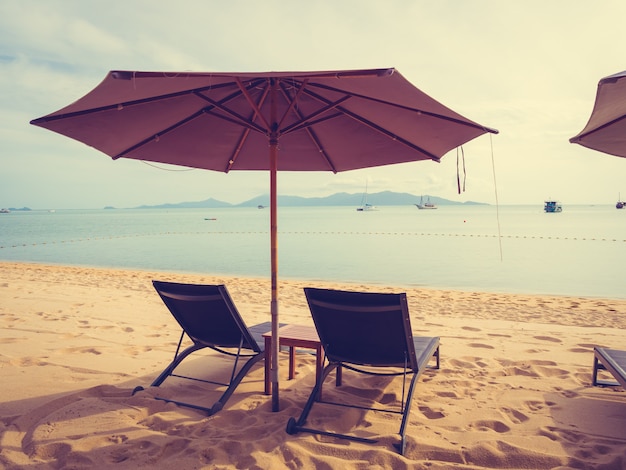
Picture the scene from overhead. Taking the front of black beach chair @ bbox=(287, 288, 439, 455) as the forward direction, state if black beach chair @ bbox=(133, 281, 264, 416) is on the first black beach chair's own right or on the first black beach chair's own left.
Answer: on the first black beach chair's own left

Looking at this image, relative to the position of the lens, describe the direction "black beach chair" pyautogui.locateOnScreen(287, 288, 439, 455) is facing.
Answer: facing away from the viewer and to the right of the viewer

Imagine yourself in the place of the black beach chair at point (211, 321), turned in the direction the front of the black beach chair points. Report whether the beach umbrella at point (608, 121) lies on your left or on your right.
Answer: on your right

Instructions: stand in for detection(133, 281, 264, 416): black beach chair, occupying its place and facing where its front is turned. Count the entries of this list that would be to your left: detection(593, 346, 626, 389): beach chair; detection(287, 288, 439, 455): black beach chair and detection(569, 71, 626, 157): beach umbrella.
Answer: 0

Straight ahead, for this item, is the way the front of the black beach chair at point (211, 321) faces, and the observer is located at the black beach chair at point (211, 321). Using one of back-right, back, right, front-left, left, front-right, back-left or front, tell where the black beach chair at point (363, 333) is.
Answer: right

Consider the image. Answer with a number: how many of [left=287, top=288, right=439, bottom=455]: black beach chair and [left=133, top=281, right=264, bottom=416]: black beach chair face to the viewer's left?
0

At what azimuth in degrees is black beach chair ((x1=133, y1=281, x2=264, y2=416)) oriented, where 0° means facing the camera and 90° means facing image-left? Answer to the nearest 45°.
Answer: approximately 225°

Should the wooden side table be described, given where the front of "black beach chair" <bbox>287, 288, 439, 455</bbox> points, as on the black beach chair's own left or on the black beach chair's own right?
on the black beach chair's own left

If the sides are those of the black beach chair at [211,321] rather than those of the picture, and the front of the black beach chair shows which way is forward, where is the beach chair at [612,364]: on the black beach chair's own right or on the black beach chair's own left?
on the black beach chair's own right

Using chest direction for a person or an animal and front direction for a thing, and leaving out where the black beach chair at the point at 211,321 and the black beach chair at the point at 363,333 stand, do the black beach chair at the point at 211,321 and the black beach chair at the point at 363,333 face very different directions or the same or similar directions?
same or similar directions
